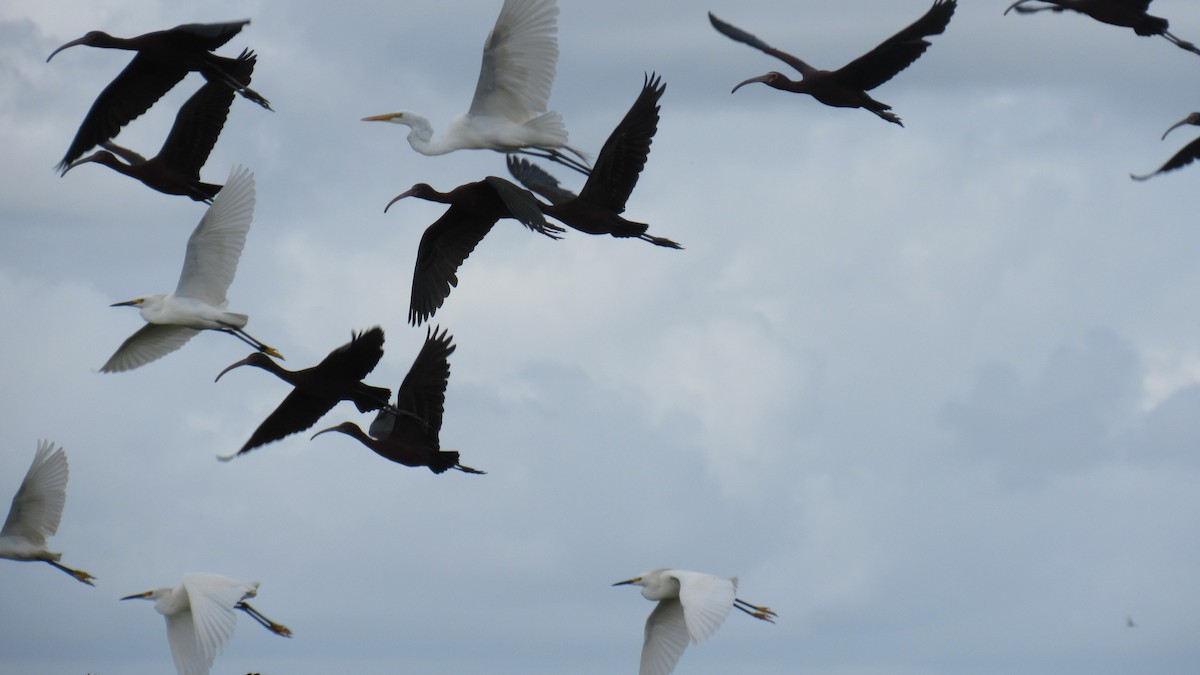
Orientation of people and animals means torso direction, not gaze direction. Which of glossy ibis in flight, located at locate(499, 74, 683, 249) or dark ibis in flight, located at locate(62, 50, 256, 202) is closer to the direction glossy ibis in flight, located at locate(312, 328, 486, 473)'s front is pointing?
the dark ibis in flight

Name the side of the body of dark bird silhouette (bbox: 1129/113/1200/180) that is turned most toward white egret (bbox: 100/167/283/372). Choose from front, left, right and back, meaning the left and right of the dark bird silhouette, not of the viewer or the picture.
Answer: front

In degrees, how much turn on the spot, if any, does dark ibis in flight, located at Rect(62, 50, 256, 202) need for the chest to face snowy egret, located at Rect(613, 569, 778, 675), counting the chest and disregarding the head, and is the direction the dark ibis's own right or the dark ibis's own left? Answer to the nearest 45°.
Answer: approximately 180°

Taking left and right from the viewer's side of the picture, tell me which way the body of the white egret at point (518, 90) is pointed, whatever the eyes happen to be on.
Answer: facing to the left of the viewer

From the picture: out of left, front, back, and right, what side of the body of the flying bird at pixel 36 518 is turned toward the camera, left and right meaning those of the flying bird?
left

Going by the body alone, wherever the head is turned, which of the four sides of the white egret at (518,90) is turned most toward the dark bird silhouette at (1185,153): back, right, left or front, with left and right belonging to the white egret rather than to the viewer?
back

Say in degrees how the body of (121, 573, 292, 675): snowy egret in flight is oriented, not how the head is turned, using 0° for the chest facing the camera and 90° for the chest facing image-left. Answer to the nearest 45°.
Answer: approximately 90°

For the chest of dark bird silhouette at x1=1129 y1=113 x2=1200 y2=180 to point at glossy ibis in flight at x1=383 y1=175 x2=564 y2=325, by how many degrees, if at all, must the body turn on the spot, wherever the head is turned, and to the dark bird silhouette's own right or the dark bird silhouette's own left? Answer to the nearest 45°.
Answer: approximately 45° to the dark bird silhouette's own left

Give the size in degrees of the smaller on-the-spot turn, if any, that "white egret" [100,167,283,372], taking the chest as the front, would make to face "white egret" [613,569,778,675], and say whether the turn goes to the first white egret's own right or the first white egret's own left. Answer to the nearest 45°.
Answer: approximately 180°

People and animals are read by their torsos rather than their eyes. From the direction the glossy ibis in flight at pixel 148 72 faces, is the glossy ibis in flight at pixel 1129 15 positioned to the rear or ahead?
to the rear

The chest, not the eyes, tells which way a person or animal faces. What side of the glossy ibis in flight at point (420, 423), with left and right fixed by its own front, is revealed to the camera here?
left
